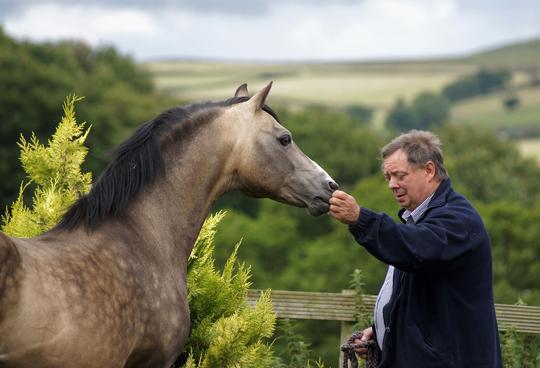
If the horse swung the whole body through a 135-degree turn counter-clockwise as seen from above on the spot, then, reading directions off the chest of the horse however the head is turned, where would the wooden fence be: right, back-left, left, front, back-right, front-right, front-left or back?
right

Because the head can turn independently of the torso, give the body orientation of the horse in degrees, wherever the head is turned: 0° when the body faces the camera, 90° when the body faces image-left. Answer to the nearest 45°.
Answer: approximately 270°

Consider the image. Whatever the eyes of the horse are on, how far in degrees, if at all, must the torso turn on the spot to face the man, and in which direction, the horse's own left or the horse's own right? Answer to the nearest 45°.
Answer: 0° — it already faces them
